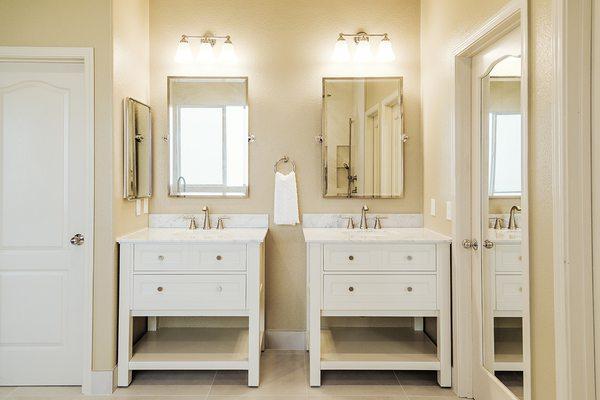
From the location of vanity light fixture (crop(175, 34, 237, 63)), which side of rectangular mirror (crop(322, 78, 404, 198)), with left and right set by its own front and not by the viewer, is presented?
right

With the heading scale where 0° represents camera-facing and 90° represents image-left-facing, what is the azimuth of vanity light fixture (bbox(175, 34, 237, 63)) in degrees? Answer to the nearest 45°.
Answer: approximately 0°

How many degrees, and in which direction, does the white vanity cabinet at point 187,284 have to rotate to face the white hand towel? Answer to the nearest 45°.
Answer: approximately 135° to its left

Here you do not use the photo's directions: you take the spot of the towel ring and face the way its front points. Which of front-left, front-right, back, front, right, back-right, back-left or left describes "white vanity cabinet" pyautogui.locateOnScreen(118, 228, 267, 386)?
front-right

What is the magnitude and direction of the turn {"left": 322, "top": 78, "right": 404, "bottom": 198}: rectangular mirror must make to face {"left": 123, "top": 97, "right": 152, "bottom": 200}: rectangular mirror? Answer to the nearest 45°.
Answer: approximately 90° to its right

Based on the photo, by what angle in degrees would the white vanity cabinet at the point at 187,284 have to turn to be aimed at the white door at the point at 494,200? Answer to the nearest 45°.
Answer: approximately 45° to its left

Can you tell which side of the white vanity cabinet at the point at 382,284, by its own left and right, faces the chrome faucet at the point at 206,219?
right

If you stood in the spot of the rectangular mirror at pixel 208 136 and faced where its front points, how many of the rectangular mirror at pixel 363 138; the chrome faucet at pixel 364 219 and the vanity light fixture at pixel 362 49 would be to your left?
3
